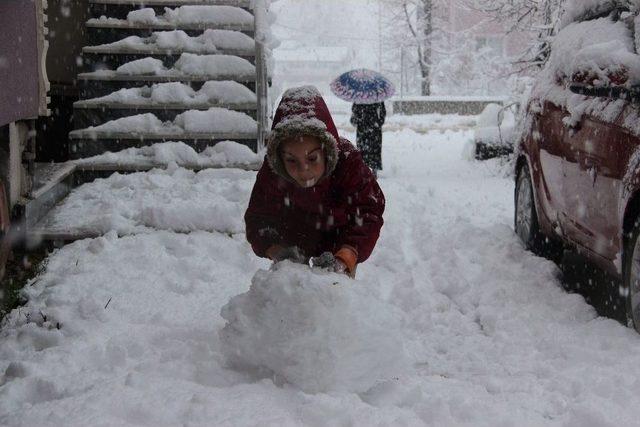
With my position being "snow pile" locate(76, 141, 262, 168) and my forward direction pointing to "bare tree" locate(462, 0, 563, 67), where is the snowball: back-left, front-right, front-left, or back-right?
back-right
